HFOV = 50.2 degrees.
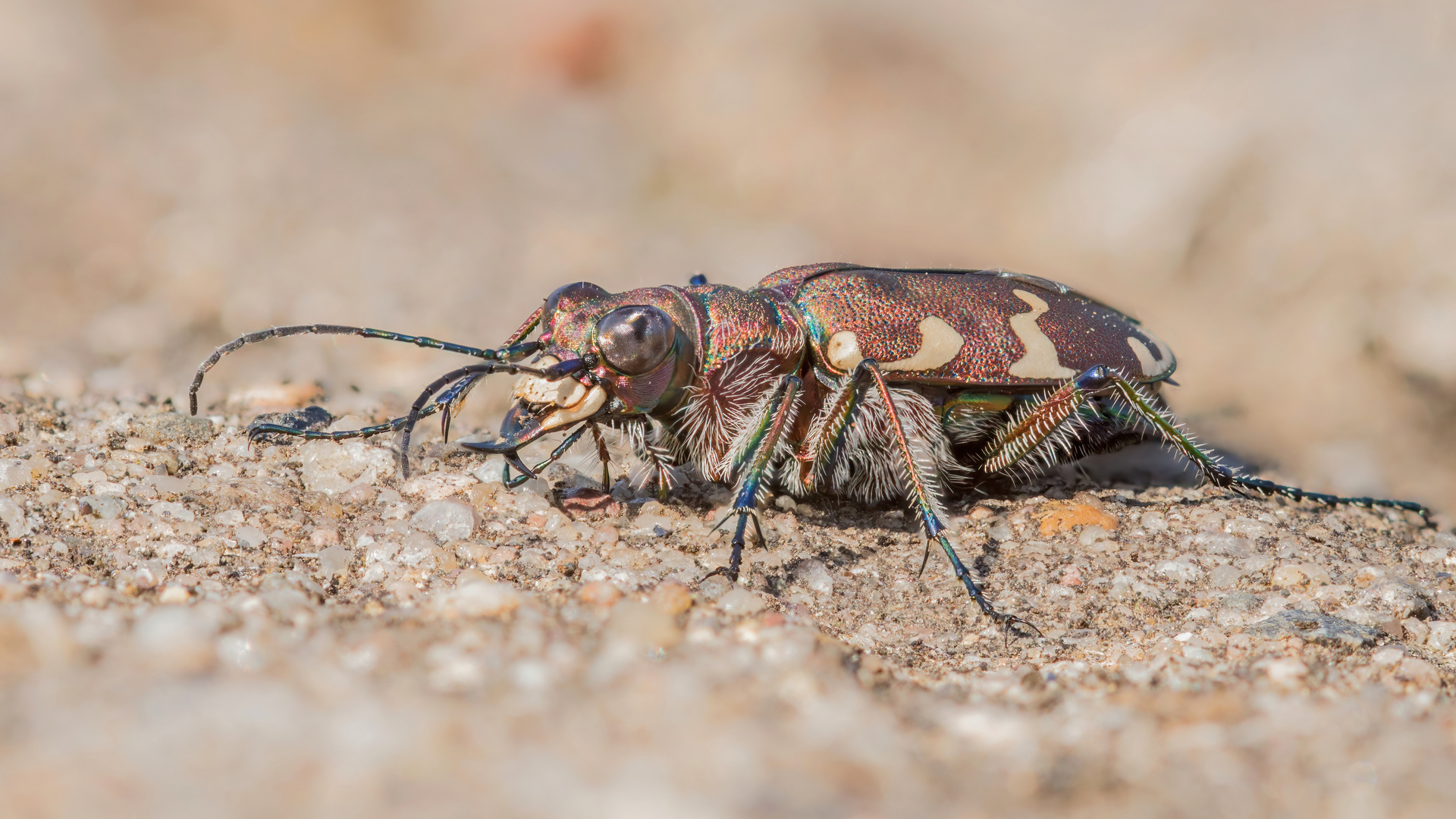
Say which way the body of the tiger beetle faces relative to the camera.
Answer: to the viewer's left
